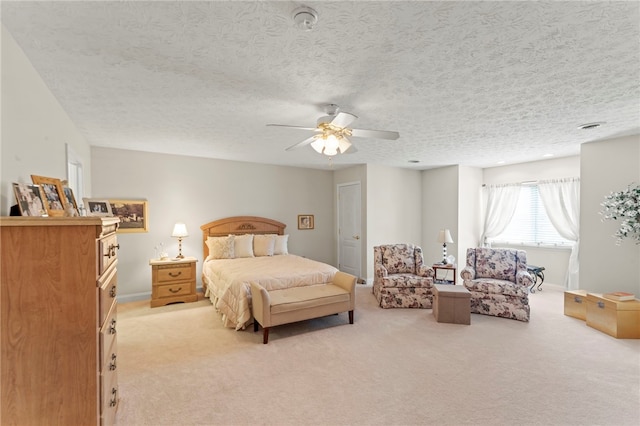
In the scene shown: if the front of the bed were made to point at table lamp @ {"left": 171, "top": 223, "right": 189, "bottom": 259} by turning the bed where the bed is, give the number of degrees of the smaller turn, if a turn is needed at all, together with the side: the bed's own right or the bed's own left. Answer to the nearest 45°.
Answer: approximately 135° to the bed's own right

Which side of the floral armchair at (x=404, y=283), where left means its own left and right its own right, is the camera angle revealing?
front

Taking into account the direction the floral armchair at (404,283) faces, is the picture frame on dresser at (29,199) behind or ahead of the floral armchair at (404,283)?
ahead

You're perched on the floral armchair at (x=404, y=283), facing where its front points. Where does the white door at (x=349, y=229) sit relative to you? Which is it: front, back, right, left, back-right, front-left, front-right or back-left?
back-right

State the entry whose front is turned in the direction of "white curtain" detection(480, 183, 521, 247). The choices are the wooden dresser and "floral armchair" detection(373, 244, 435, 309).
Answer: the wooden dresser

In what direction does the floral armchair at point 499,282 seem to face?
toward the camera

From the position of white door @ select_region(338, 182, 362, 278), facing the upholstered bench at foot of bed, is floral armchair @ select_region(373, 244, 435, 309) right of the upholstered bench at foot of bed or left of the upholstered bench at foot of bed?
left

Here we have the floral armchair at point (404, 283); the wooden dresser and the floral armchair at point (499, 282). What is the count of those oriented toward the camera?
2

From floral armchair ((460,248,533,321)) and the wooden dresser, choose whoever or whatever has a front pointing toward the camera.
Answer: the floral armchair

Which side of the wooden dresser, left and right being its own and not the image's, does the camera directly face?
right

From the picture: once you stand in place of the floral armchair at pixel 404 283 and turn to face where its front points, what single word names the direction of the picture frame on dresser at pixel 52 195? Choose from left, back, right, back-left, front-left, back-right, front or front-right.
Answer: front-right

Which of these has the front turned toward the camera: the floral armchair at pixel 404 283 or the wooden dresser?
the floral armchair

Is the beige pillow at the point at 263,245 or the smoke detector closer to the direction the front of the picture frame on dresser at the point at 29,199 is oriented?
the smoke detector

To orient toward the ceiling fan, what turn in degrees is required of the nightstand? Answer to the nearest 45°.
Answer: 0° — it already faces it

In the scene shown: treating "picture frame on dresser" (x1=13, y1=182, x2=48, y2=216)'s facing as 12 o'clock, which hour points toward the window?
The window is roughly at 11 o'clock from the picture frame on dresser.
